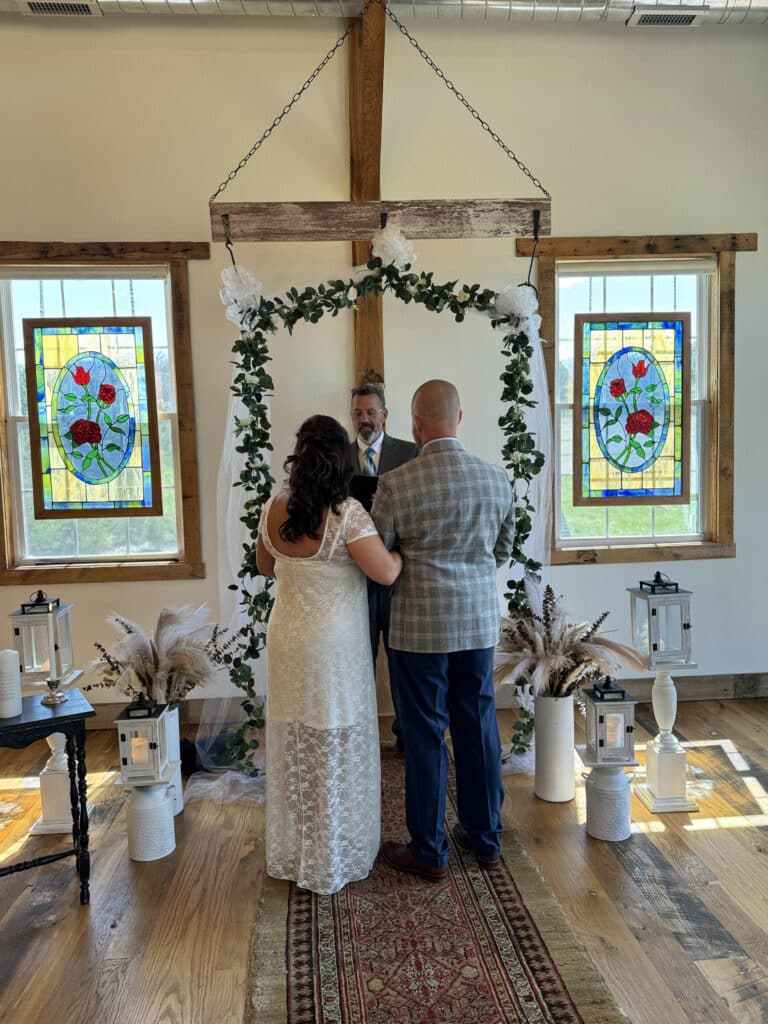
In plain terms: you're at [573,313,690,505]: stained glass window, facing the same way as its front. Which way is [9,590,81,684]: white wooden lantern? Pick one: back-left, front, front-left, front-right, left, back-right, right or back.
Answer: front-right

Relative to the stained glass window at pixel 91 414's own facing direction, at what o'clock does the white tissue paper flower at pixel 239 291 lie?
The white tissue paper flower is roughly at 11 o'clock from the stained glass window.

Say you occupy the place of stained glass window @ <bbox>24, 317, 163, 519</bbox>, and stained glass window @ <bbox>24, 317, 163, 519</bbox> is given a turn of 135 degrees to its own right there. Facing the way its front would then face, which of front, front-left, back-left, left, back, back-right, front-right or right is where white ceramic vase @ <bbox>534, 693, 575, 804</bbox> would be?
back

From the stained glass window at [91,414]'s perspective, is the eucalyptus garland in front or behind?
in front

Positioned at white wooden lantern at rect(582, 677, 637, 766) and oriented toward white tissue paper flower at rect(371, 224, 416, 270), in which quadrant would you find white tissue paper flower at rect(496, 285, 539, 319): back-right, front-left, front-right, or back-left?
front-right

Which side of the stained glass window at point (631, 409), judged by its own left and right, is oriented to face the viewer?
front

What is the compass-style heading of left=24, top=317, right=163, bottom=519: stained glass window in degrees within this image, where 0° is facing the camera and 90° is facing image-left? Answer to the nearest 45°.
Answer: approximately 0°

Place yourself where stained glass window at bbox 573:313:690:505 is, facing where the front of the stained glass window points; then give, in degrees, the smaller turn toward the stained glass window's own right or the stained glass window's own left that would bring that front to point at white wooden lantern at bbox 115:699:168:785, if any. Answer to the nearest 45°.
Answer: approximately 45° to the stained glass window's own right

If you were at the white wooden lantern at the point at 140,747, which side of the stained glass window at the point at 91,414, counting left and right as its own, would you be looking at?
front

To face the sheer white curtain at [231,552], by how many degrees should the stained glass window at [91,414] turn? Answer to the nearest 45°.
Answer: approximately 45° to its left

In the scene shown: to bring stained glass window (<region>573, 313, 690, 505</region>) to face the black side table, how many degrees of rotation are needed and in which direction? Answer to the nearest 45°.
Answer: approximately 45° to its right

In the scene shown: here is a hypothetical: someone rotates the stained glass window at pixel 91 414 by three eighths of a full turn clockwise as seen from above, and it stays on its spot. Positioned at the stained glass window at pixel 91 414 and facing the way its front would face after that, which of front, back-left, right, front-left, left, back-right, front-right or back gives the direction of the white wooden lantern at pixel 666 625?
back

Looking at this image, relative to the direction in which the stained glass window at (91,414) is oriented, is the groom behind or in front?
in front

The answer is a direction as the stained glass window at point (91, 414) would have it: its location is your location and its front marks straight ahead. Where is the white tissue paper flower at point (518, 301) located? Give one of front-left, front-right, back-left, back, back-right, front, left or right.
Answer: front-left

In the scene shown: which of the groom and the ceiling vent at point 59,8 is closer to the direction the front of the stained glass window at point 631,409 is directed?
the groom

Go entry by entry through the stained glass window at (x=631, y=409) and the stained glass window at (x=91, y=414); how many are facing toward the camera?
2

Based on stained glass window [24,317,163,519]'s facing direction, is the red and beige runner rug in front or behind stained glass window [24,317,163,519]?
in front
